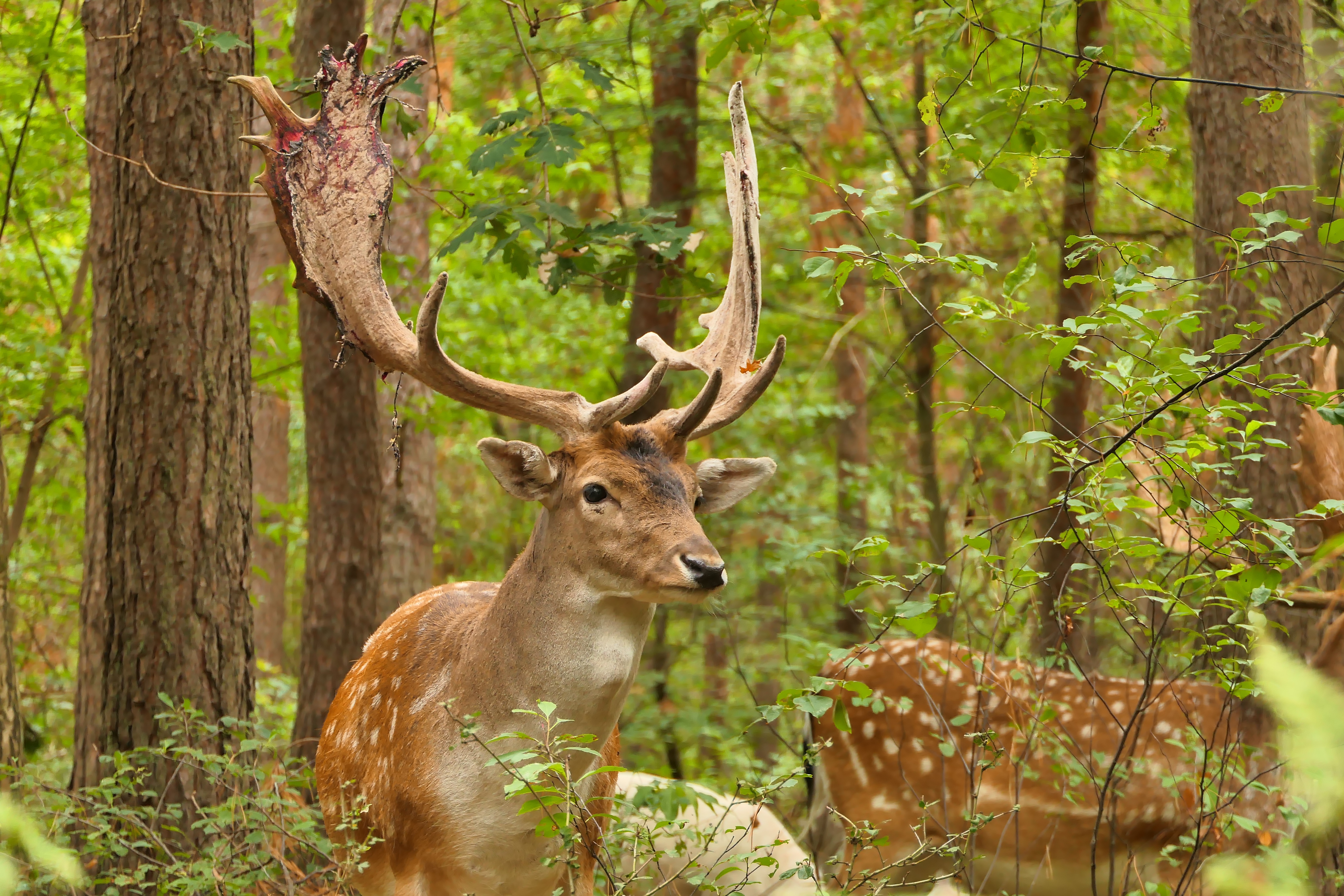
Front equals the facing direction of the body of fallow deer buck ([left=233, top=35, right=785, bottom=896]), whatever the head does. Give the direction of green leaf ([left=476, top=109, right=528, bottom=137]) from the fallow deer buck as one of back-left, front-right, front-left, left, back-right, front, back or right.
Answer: back-left

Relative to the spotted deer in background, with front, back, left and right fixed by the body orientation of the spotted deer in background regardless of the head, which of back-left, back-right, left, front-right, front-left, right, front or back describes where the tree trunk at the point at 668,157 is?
back-left

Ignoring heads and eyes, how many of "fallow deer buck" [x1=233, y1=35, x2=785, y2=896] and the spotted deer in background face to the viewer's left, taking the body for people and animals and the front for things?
0

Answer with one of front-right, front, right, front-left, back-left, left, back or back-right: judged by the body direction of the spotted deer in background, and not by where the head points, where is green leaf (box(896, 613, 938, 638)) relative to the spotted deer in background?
right

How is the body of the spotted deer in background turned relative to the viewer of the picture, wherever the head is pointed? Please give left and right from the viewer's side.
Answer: facing to the right of the viewer

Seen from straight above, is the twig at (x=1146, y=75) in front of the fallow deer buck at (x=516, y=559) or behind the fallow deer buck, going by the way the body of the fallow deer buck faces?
in front

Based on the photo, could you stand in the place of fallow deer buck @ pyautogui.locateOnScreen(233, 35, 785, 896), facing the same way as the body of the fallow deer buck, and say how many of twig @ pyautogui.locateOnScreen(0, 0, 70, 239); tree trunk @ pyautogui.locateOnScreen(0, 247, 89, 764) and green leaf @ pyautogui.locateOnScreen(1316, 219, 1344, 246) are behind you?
2

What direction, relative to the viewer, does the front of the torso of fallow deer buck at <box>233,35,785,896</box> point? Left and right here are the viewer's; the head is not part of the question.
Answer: facing the viewer and to the right of the viewer

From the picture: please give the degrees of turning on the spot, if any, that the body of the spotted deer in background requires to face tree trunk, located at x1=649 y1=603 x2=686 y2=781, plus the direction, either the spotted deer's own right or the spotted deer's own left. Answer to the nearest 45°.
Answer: approximately 135° to the spotted deer's own left

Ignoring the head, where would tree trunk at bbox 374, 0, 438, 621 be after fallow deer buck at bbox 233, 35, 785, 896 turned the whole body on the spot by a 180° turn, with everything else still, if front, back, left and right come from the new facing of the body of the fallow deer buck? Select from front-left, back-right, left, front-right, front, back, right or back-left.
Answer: front-right
